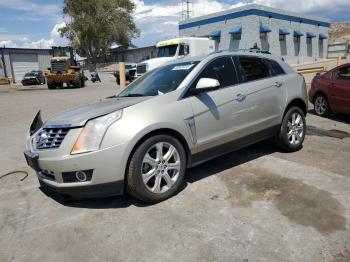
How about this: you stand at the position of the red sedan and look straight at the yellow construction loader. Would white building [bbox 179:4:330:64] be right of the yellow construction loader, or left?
right

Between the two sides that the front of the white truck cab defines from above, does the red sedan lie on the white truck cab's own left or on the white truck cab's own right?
on the white truck cab's own left

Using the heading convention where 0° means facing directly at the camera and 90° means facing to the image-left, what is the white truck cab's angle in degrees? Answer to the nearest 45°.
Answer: approximately 45°

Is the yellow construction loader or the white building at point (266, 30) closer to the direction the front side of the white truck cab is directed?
the yellow construction loader

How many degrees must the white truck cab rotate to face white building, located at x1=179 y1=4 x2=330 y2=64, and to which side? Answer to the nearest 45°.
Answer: approximately 180°
